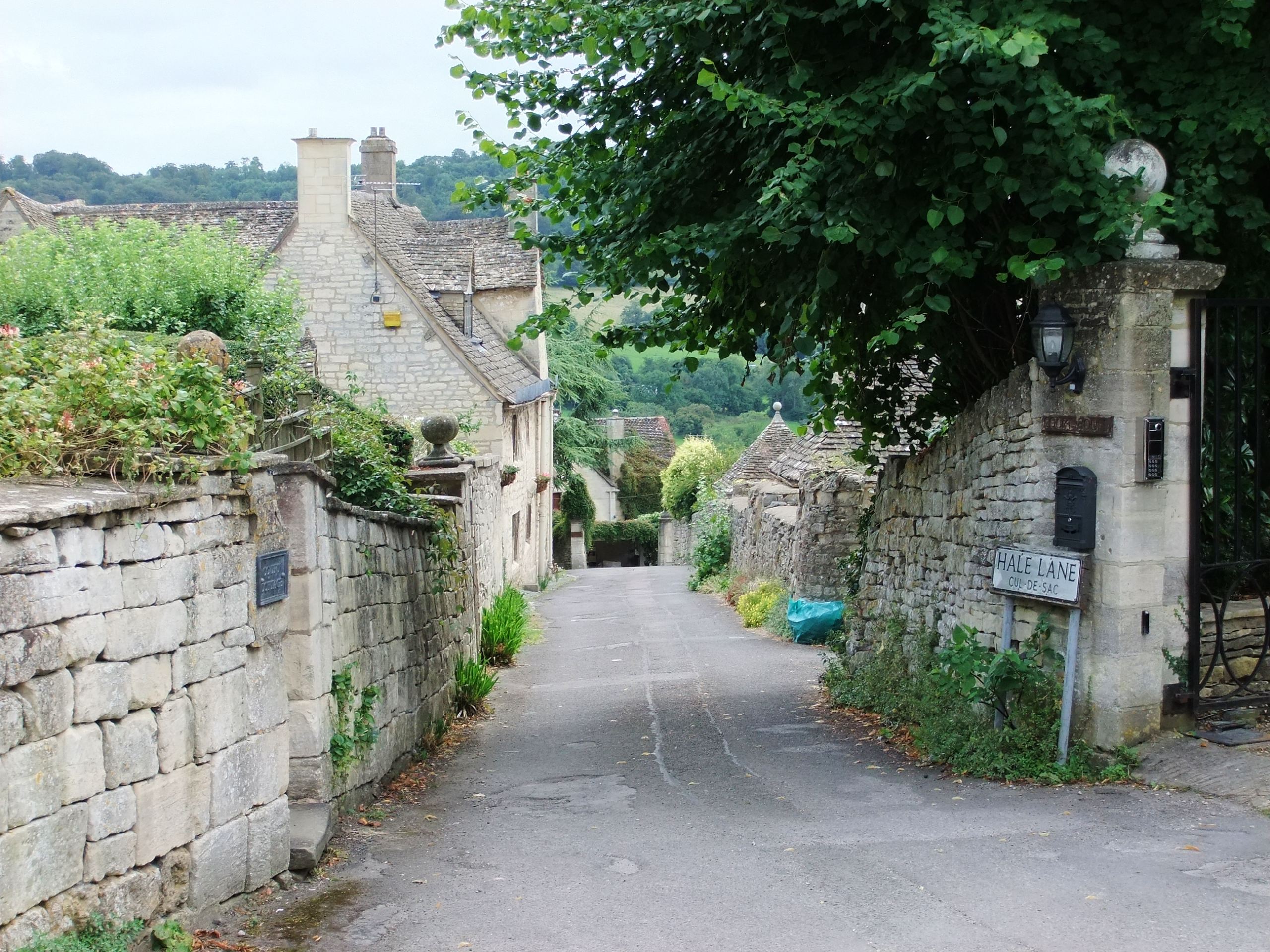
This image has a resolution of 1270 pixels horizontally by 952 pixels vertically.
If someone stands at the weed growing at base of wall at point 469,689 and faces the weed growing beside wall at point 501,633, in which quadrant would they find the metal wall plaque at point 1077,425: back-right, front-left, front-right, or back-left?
back-right

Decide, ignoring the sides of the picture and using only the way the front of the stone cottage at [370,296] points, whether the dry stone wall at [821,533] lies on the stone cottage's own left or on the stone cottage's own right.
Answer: on the stone cottage's own right

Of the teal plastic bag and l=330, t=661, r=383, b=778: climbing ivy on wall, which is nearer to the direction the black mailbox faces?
the climbing ivy on wall

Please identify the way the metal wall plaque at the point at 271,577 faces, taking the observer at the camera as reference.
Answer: facing the viewer and to the right of the viewer

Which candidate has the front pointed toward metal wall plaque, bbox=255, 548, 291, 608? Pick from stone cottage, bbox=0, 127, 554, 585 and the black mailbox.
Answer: the black mailbox

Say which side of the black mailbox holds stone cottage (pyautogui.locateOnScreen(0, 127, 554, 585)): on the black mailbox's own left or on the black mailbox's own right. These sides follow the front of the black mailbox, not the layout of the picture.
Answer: on the black mailbox's own right

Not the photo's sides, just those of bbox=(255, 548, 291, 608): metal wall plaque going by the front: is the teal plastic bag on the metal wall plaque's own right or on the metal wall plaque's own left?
on the metal wall plaque's own left

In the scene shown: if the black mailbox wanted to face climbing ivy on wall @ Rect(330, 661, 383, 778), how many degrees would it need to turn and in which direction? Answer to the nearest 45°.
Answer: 0° — it already faces it

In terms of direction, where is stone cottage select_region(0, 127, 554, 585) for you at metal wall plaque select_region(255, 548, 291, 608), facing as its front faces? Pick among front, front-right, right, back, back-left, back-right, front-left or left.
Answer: back-left

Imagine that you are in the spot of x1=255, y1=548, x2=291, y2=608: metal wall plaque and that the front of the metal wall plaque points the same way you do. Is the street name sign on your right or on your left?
on your left

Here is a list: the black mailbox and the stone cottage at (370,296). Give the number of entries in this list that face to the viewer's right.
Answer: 1

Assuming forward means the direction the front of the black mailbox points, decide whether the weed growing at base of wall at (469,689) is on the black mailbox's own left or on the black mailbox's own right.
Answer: on the black mailbox's own right

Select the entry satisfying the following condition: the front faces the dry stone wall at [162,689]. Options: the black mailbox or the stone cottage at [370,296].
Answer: the black mailbox

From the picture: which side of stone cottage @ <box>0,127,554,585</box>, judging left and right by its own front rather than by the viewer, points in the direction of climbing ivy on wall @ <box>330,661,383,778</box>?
right

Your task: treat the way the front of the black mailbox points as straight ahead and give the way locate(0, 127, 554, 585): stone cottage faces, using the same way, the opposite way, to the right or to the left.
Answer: the opposite way

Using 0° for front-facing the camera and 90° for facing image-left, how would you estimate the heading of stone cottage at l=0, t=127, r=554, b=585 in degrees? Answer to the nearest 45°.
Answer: approximately 270°

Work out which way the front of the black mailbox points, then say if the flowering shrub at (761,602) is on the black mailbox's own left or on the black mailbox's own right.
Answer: on the black mailbox's own right
